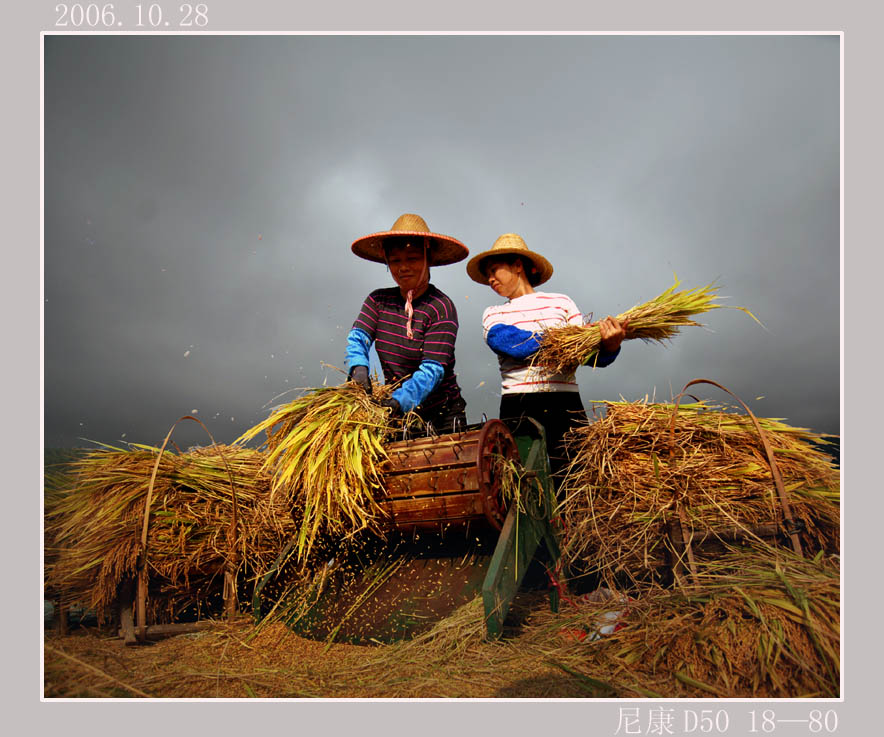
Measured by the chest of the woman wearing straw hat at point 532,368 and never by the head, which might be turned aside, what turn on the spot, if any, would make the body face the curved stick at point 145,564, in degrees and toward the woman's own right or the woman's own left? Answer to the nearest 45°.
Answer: approximately 45° to the woman's own right

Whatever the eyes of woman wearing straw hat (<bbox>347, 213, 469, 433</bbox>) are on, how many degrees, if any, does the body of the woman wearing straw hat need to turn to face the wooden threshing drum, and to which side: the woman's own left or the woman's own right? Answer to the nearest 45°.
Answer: approximately 45° to the woman's own left

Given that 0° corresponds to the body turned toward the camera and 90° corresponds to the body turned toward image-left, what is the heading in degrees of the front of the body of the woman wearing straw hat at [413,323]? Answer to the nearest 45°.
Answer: approximately 45°

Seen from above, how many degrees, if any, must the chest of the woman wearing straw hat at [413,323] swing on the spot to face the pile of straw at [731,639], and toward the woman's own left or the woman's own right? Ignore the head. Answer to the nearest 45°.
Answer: approximately 90° to the woman's own left

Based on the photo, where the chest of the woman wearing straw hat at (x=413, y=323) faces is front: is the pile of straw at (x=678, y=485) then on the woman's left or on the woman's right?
on the woman's left

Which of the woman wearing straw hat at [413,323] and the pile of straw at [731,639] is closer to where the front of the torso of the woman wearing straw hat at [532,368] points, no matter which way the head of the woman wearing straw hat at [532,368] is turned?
the pile of straw

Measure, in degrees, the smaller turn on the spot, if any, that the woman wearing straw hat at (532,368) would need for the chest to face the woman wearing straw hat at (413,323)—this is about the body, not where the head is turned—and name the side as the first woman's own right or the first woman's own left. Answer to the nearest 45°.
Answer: approximately 90° to the first woman's own right

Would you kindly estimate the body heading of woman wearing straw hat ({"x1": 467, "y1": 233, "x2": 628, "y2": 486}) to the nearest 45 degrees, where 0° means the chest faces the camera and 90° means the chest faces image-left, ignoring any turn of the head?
approximately 0°

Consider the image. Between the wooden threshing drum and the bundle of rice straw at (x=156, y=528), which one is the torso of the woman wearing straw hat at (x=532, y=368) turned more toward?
the wooden threshing drum

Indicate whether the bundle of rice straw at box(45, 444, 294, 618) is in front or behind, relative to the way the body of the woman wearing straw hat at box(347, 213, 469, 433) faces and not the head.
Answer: in front
